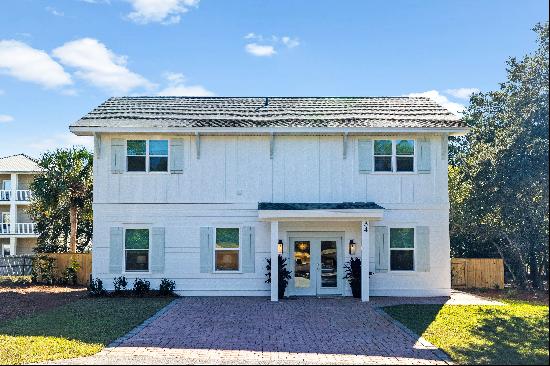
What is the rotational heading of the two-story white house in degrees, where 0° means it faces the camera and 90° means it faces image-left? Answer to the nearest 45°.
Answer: approximately 0°

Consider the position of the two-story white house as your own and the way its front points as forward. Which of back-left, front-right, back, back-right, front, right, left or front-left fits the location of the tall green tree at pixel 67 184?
back-right

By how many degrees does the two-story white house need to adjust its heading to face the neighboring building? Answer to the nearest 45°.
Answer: approximately 135° to its right

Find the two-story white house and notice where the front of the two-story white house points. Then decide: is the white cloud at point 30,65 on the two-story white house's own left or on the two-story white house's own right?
on the two-story white house's own right

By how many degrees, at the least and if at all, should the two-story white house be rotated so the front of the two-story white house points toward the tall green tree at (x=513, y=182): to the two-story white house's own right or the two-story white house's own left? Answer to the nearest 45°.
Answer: approximately 90° to the two-story white house's own left
